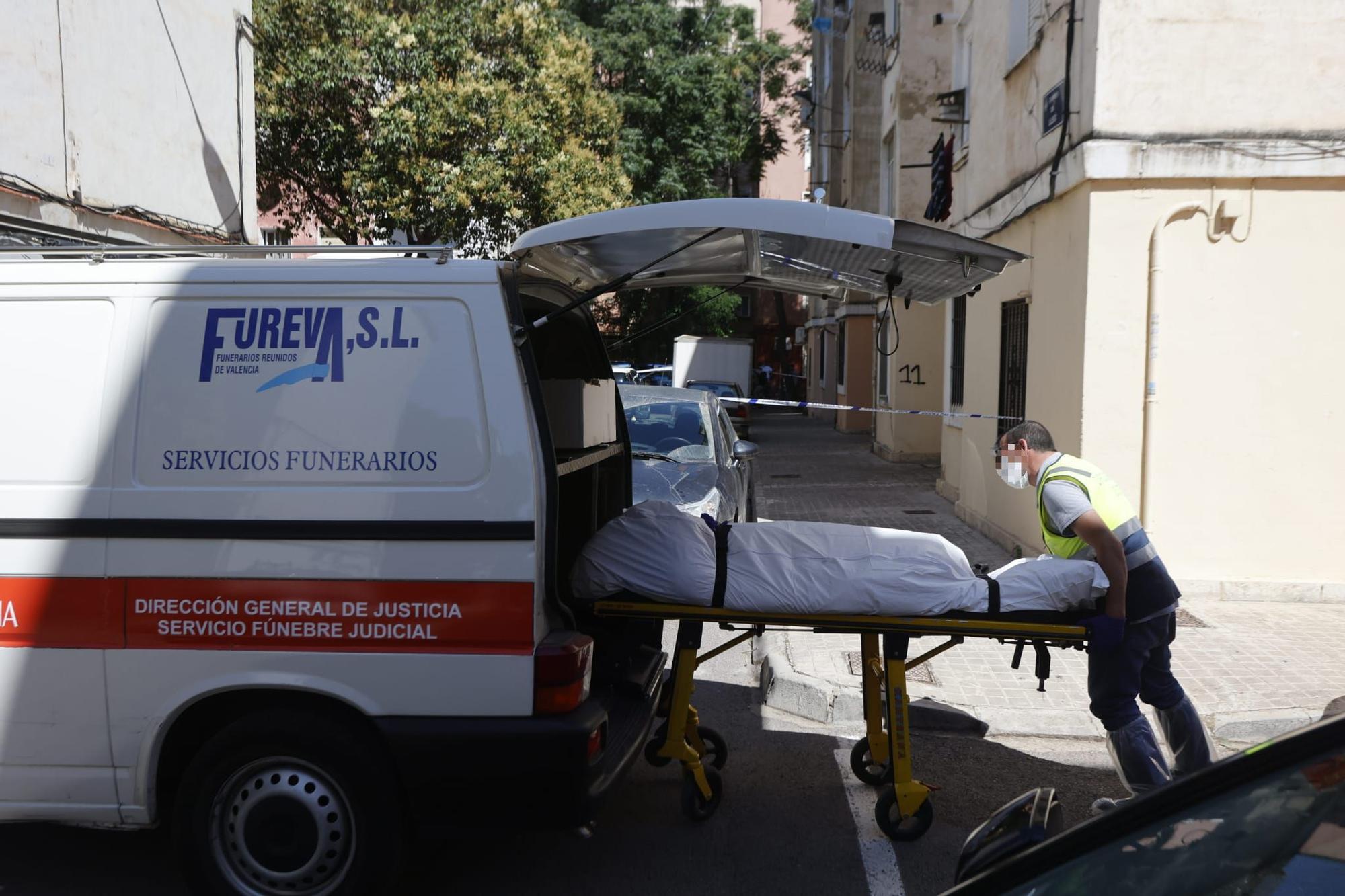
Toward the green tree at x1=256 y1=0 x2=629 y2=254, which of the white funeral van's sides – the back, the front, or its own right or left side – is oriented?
right

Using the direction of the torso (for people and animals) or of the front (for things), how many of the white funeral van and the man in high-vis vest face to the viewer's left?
2

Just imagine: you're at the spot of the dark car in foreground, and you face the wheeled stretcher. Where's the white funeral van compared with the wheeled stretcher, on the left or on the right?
left

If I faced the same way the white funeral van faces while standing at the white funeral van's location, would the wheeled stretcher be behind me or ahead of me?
behind

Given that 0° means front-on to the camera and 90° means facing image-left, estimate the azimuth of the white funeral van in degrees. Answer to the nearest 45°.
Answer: approximately 90°

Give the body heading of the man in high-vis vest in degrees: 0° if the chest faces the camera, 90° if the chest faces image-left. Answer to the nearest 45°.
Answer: approximately 90°

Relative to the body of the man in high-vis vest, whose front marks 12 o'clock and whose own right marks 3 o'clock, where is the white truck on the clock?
The white truck is roughly at 2 o'clock from the man in high-vis vest.

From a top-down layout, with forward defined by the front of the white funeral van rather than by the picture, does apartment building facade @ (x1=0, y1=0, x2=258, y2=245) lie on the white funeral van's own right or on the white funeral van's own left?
on the white funeral van's own right
